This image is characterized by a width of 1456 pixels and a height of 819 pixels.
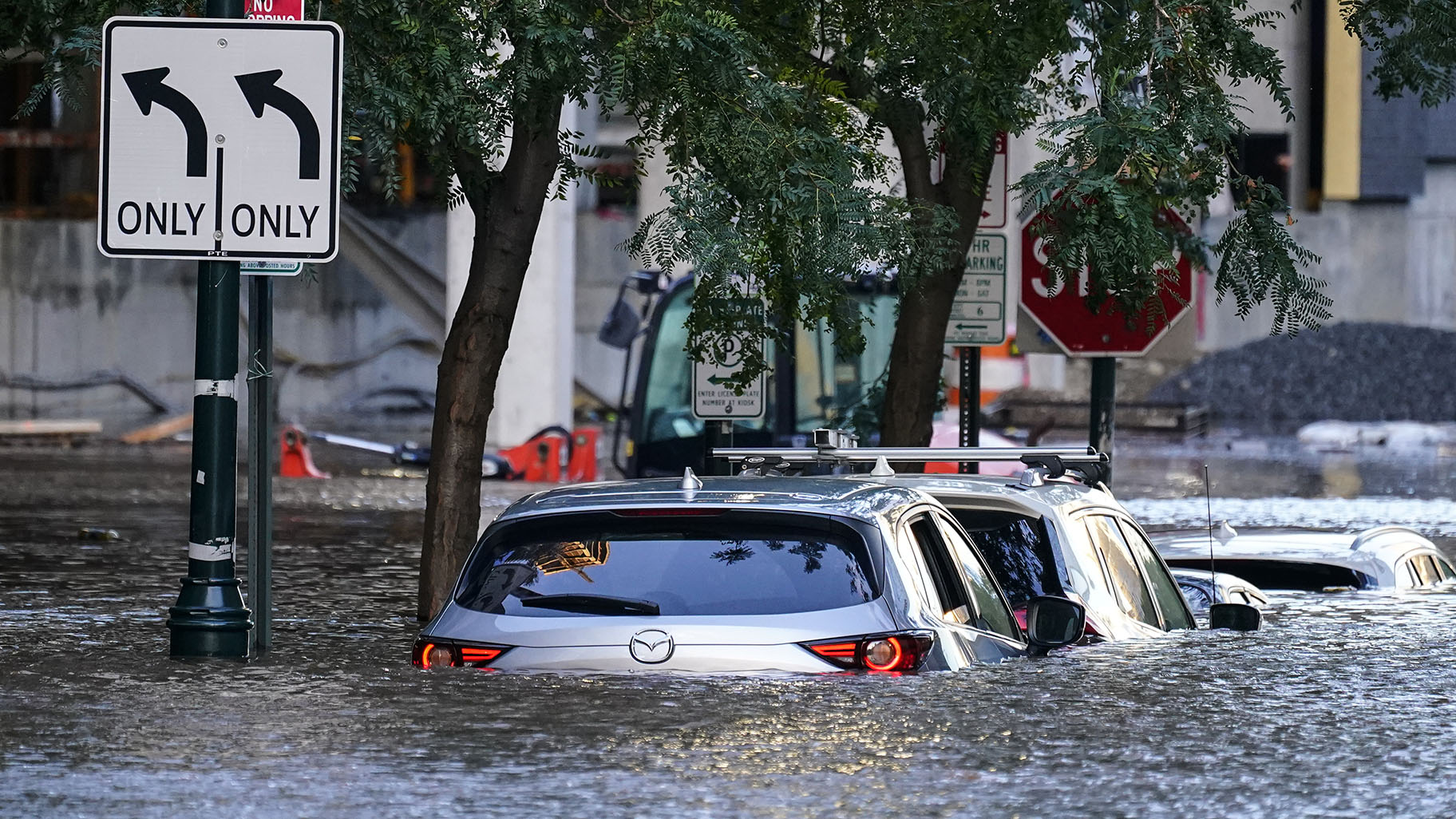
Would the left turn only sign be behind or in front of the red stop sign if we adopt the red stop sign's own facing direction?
in front

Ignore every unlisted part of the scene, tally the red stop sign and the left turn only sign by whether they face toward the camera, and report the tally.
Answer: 2

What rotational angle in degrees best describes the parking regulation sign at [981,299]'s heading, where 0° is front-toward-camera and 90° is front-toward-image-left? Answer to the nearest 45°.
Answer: approximately 0°

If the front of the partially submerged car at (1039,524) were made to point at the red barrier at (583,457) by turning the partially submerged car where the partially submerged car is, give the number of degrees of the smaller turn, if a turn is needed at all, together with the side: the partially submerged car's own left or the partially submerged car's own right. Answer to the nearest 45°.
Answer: approximately 45° to the partially submerged car's own left

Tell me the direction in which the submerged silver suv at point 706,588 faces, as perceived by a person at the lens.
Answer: facing away from the viewer and to the right of the viewer

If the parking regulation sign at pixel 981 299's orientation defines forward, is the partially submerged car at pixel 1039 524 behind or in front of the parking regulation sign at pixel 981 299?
in front

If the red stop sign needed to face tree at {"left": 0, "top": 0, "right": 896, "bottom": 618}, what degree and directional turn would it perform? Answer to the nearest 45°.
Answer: approximately 45° to its right

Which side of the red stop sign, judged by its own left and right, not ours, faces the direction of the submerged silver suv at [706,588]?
front

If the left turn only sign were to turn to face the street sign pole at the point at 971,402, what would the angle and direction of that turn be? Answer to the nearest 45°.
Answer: approximately 135° to its left

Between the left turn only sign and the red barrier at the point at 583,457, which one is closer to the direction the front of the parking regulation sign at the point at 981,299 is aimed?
the left turn only sign

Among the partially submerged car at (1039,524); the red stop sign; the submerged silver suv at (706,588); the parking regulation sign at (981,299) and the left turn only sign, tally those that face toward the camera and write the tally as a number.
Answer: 3

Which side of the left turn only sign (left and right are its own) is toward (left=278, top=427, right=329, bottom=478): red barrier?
back
